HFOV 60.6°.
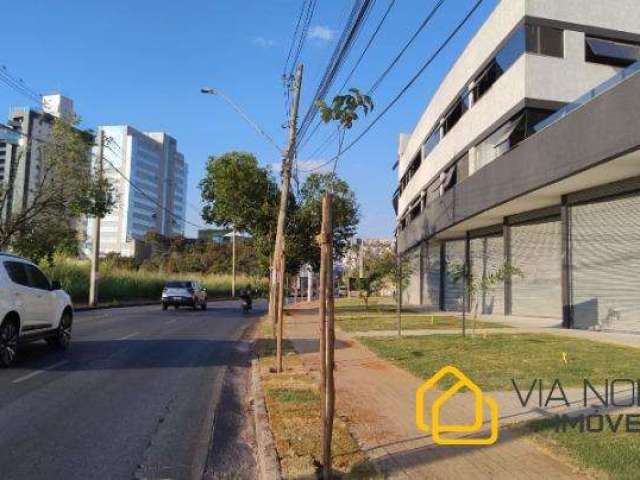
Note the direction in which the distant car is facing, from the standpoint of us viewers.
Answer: facing away from the viewer and to the right of the viewer

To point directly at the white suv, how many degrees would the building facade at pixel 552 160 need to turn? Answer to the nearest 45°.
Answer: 0° — it already faces it

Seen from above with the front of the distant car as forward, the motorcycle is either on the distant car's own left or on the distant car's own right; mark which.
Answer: on the distant car's own right

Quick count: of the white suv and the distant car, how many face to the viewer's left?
0

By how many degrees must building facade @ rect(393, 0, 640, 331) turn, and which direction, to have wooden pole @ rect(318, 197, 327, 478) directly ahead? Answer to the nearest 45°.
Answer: approximately 45° to its left

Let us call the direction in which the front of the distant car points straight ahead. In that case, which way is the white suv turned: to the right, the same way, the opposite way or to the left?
the same way

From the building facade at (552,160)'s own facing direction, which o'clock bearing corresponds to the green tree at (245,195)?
The green tree is roughly at 2 o'clock from the building facade.

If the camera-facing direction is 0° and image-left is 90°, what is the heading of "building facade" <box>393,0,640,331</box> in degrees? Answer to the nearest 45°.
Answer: approximately 45°
